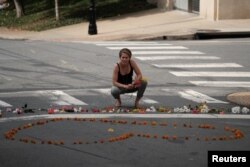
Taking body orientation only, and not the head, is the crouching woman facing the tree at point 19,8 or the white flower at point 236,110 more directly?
the white flower

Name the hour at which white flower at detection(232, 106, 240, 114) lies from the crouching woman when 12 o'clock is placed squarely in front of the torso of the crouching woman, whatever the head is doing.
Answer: The white flower is roughly at 9 o'clock from the crouching woman.

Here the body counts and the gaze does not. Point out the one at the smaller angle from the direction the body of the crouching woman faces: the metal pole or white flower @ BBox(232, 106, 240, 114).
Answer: the white flower

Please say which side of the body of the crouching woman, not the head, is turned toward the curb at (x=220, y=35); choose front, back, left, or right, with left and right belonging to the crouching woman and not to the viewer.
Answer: back

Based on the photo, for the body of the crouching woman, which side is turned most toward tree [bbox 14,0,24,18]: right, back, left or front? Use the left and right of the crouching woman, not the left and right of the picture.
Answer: back

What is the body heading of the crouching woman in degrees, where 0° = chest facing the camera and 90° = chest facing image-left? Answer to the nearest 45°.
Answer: approximately 0°

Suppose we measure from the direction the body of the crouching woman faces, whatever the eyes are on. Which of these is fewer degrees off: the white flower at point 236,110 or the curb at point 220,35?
the white flower

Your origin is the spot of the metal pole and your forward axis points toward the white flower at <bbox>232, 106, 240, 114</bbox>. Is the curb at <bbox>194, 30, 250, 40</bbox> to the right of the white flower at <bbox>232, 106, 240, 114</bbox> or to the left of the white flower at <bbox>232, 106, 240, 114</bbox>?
left

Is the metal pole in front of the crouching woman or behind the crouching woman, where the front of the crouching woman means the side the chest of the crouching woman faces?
behind
